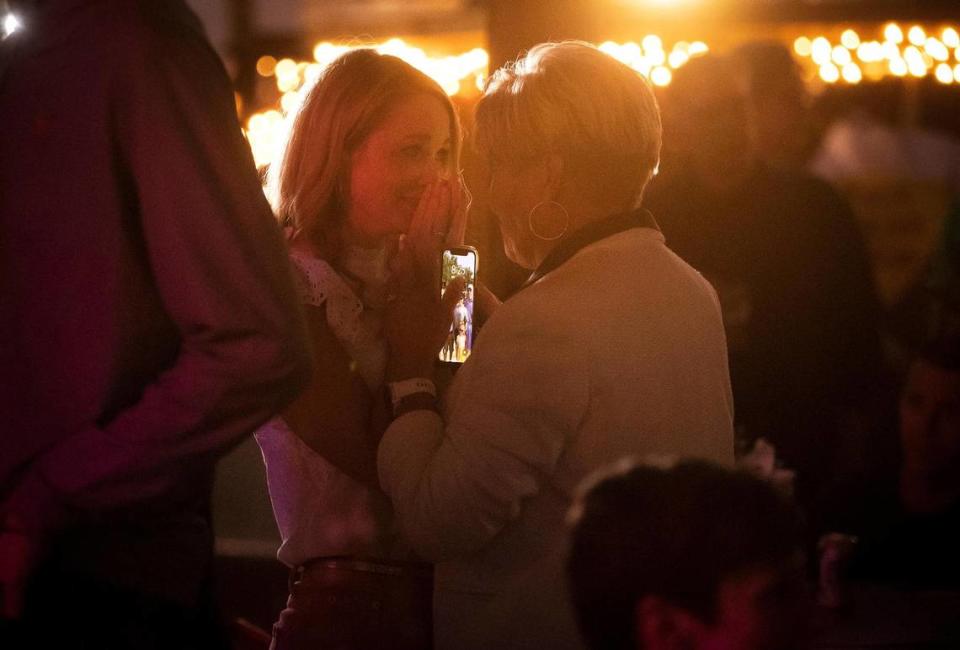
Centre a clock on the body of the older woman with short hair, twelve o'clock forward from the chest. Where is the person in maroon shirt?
The person in maroon shirt is roughly at 9 o'clock from the older woman with short hair.

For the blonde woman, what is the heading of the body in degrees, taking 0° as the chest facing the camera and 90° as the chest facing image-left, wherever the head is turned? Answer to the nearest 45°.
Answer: approximately 315°

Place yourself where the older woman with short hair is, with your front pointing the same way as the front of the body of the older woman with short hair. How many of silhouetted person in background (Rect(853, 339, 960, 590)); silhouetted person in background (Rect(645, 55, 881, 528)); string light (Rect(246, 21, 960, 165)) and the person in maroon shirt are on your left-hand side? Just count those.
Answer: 1

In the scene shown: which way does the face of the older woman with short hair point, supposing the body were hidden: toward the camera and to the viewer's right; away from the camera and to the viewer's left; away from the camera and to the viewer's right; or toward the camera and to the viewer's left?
away from the camera and to the viewer's left

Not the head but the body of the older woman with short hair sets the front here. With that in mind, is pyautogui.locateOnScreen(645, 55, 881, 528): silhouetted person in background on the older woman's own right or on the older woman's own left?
on the older woman's own right

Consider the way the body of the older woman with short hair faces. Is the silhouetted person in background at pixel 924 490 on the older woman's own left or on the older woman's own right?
on the older woman's own right

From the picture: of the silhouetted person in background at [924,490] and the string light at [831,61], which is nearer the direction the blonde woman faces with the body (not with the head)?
the silhouetted person in background

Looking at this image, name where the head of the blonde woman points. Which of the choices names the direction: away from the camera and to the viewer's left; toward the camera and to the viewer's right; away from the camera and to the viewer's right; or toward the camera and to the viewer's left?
toward the camera and to the viewer's right

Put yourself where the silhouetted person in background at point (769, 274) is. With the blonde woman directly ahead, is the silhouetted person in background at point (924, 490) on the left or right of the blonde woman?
left

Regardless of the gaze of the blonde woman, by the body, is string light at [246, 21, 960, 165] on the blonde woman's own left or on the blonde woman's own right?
on the blonde woman's own left

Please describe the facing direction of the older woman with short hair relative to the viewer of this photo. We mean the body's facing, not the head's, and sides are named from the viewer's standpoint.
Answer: facing away from the viewer and to the left of the viewer

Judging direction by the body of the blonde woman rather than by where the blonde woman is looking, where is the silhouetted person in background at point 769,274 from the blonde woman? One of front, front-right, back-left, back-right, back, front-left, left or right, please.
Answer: left

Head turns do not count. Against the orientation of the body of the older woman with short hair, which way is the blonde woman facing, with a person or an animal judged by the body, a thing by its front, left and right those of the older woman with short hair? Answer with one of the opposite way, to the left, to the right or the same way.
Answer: the opposite way

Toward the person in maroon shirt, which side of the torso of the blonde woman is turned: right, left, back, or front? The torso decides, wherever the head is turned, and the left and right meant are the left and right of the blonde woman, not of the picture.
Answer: right
